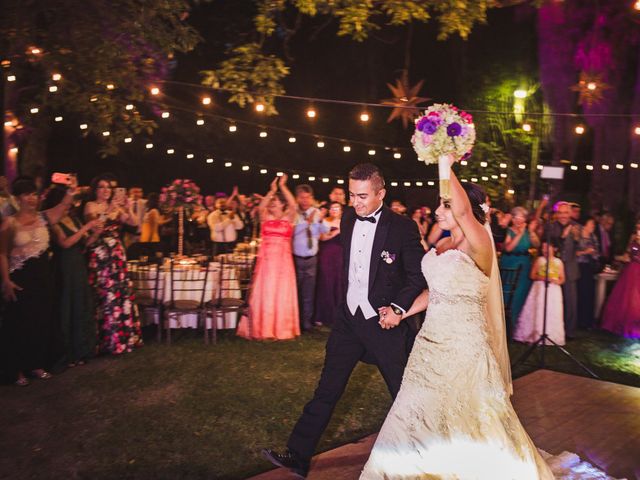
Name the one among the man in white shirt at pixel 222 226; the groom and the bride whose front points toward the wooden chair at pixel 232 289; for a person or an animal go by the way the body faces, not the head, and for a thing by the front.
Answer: the man in white shirt

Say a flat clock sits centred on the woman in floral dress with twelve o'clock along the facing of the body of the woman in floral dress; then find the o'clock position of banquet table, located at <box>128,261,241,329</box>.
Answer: The banquet table is roughly at 9 o'clock from the woman in floral dress.

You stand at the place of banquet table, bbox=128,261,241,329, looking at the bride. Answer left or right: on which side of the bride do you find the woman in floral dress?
right

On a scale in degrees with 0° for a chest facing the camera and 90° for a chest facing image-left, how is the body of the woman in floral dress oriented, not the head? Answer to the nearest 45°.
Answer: approximately 315°

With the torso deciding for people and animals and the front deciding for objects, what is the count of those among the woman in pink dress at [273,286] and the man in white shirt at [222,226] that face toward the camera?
2
